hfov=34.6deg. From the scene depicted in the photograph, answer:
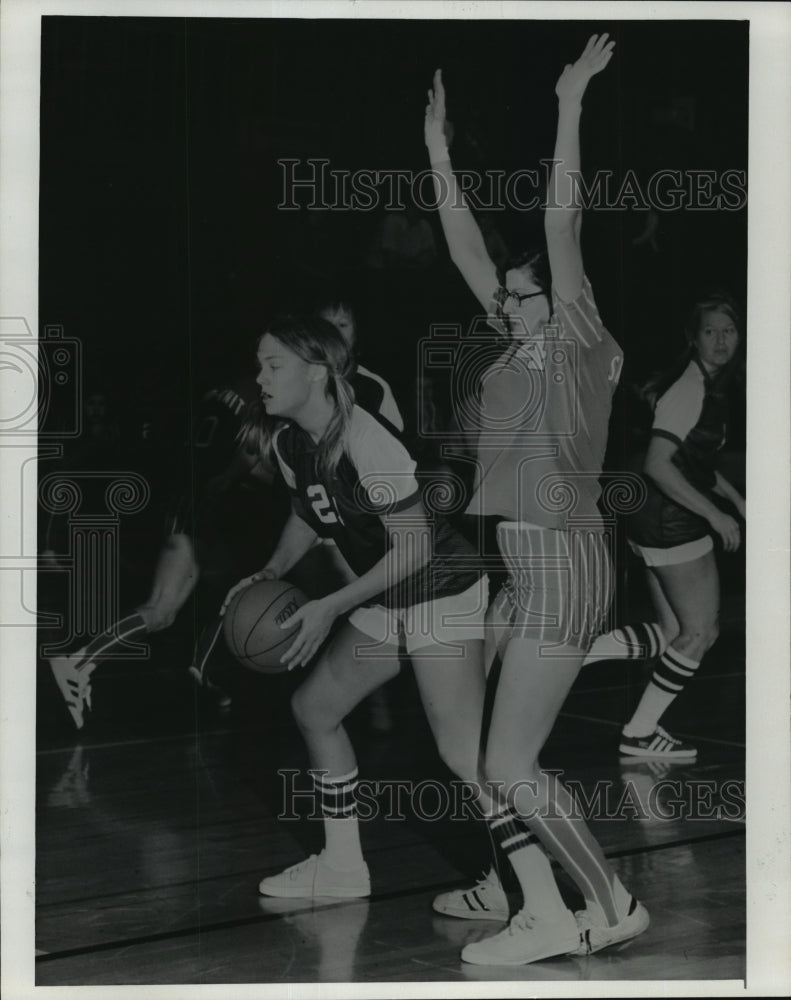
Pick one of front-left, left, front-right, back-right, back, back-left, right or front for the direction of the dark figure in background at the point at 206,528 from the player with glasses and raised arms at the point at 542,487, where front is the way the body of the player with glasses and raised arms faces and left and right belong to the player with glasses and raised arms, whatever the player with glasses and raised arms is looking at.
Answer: front-right

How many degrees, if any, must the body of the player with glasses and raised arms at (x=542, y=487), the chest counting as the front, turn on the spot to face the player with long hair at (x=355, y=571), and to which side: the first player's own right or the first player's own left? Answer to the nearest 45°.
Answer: approximately 45° to the first player's own right

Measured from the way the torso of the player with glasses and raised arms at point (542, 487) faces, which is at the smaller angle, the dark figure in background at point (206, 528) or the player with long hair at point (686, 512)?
the dark figure in background

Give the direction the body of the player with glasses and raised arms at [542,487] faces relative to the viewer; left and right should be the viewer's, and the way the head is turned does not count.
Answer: facing the viewer and to the left of the viewer

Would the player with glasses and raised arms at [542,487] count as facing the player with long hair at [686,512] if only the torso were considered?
no

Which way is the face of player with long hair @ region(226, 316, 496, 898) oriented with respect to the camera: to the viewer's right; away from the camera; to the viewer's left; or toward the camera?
to the viewer's left

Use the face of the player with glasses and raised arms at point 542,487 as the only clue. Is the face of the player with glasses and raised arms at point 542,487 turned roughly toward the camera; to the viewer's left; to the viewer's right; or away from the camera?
to the viewer's left
